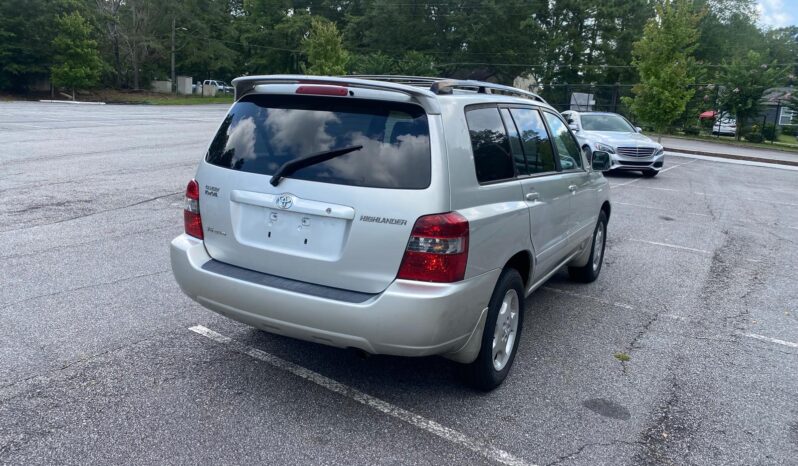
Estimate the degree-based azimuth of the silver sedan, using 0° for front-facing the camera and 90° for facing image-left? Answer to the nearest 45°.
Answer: approximately 315°

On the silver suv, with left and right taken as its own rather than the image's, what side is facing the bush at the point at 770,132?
front

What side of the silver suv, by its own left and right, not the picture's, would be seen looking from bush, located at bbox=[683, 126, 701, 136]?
front

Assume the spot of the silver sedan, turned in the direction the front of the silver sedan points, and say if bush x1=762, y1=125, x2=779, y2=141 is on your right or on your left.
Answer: on your left

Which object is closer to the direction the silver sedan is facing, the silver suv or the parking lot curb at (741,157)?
the silver suv

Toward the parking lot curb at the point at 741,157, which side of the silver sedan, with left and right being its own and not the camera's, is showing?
left

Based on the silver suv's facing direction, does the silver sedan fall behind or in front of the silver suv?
in front

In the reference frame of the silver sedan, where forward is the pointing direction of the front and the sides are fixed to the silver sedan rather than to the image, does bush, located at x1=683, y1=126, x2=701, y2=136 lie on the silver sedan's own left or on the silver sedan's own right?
on the silver sedan's own left

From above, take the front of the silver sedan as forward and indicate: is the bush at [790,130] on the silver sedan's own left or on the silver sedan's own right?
on the silver sedan's own left

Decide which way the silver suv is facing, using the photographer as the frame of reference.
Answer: facing away from the viewer and to the right of the viewer

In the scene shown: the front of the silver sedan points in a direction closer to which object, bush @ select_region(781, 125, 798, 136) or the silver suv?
the silver suv

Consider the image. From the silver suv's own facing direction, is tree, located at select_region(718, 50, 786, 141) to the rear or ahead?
ahead

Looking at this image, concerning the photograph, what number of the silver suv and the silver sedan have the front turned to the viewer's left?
0

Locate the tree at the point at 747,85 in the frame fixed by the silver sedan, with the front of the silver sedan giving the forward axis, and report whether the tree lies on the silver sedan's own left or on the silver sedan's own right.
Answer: on the silver sedan's own left
